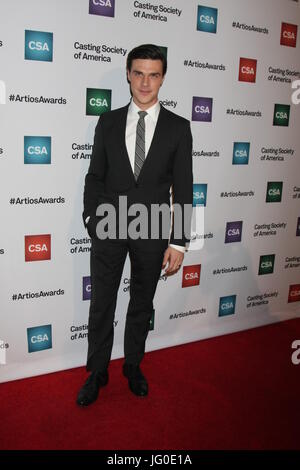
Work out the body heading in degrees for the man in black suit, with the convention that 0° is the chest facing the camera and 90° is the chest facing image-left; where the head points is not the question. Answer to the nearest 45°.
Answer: approximately 0°
